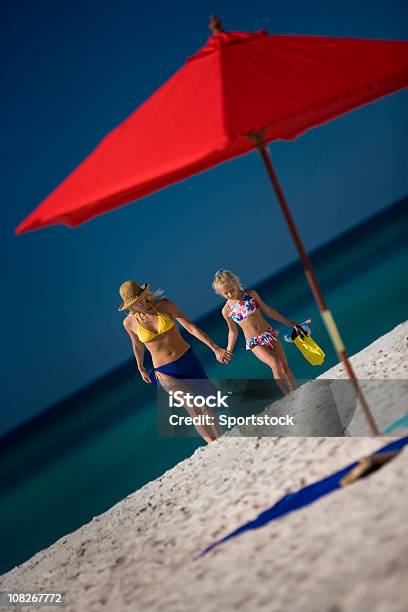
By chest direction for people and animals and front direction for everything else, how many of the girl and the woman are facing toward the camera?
2

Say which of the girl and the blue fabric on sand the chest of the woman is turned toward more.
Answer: the blue fabric on sand

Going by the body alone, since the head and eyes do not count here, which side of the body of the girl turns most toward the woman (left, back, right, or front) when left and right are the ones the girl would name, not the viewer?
right

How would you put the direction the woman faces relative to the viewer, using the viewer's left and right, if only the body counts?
facing the viewer

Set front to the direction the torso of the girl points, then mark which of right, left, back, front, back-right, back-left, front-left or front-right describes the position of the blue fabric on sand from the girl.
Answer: front

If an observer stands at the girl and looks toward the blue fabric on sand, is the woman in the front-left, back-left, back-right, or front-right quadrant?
front-right

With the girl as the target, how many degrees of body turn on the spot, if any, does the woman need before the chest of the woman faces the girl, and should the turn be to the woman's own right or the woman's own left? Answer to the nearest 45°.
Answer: approximately 90° to the woman's own left

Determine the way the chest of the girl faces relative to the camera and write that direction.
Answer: toward the camera

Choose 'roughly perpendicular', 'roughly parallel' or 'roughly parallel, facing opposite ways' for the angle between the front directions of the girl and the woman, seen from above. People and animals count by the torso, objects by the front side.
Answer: roughly parallel

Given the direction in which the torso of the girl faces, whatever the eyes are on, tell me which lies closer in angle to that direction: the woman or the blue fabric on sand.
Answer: the blue fabric on sand
